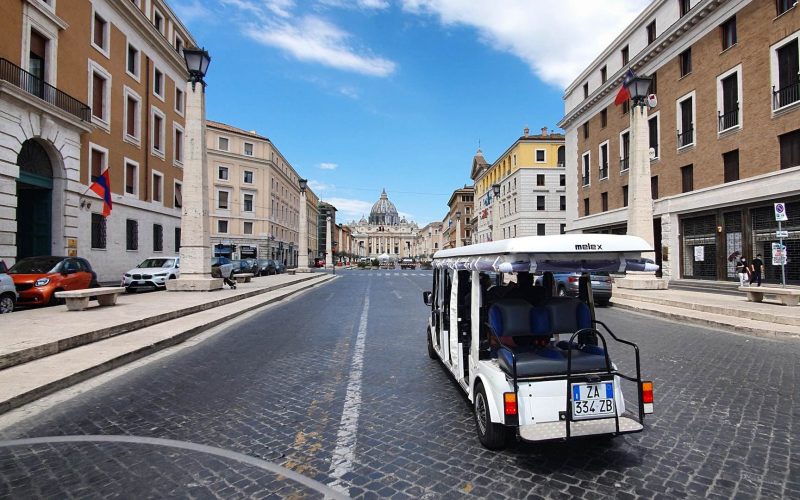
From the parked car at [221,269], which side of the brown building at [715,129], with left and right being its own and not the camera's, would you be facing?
front

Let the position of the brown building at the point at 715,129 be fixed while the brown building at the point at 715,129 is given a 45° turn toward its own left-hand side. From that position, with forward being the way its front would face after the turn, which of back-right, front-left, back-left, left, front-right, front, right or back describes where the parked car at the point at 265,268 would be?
right

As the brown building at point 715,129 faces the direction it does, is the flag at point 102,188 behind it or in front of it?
in front

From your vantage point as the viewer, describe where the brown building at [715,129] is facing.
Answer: facing the viewer and to the left of the viewer

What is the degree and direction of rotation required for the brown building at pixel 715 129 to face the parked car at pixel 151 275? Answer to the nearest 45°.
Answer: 0° — it already faces it

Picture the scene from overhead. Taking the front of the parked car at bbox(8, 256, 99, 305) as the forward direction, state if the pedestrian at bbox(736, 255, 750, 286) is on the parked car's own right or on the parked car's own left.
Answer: on the parked car's own left

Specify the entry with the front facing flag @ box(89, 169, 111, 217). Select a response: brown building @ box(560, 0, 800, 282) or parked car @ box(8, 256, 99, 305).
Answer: the brown building

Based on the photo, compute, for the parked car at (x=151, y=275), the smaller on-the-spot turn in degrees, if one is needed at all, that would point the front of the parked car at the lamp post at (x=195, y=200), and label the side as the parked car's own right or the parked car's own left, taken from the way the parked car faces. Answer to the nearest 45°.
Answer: approximately 90° to the parked car's own left
